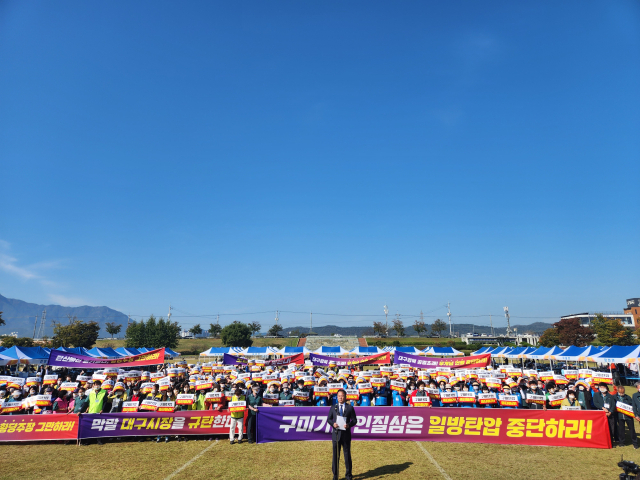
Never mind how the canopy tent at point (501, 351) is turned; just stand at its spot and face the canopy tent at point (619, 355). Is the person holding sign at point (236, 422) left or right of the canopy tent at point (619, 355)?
right

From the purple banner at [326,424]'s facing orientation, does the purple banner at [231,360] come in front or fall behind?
behind

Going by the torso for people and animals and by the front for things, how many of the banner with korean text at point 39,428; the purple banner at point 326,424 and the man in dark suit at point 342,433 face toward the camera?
3

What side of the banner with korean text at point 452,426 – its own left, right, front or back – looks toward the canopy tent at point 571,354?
back

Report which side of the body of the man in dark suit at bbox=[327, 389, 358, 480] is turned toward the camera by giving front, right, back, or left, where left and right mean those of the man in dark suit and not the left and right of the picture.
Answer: front

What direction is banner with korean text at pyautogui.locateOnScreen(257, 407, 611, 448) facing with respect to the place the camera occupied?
facing the viewer

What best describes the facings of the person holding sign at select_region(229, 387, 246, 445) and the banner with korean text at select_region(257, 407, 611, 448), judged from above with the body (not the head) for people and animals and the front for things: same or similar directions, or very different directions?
same or similar directions

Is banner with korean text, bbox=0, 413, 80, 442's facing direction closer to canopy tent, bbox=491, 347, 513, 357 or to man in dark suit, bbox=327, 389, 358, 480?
the man in dark suit

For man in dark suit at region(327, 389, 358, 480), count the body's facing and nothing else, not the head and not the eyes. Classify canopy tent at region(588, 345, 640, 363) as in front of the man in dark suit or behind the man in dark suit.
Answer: behind

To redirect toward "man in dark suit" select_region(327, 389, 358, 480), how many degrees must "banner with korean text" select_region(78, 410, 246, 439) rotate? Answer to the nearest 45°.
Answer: approximately 45° to its left

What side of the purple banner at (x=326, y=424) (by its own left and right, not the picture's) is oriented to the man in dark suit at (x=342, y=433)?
front

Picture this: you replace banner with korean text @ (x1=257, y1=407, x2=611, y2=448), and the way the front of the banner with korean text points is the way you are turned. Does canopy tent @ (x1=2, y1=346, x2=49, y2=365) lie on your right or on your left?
on your right
